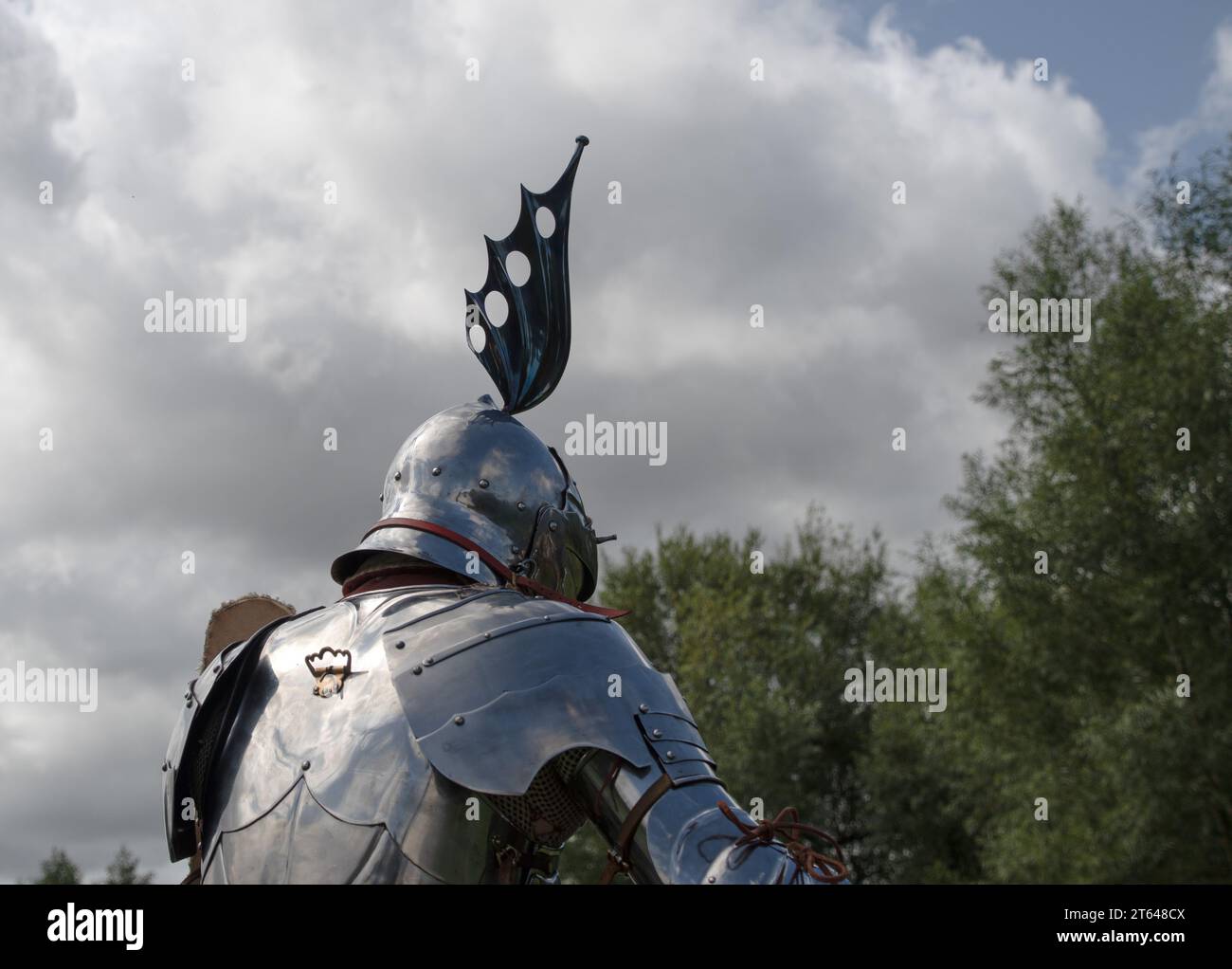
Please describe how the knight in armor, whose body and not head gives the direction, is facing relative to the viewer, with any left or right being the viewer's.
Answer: facing away from the viewer and to the right of the viewer

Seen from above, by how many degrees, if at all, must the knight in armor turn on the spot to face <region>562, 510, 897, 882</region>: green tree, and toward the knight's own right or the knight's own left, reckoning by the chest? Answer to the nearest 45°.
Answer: approximately 45° to the knight's own left
